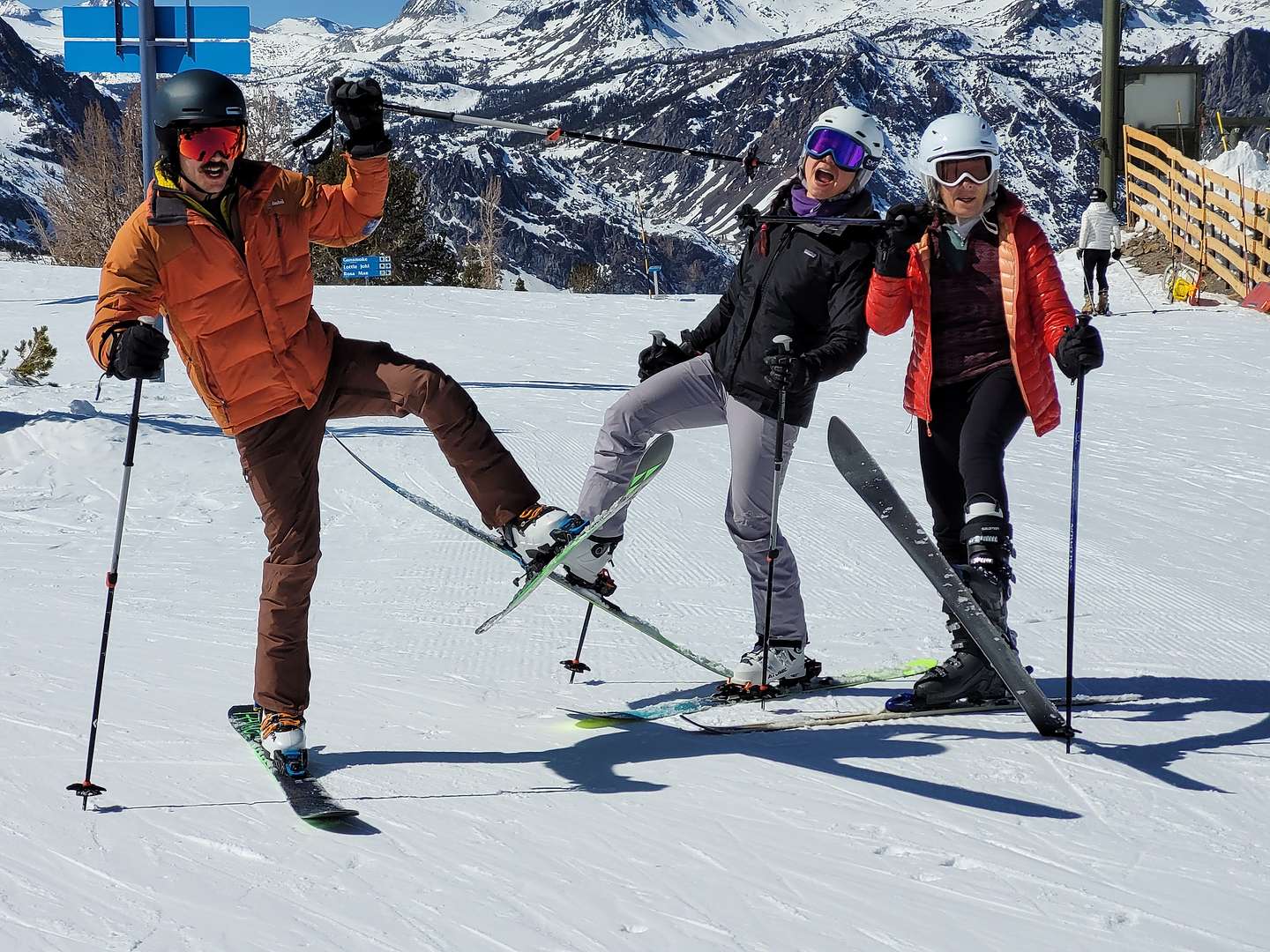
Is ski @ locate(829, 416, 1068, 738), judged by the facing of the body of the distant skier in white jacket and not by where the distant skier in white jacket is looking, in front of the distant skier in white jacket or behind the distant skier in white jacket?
behind

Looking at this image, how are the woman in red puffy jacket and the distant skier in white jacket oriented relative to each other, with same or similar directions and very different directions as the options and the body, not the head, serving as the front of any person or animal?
very different directions

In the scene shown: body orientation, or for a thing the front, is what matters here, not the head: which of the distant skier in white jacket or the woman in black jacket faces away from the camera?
the distant skier in white jacket

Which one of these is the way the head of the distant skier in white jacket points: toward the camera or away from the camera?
away from the camera

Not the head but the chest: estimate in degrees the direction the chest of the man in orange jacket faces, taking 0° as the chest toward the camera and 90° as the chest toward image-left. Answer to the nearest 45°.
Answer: approximately 315°

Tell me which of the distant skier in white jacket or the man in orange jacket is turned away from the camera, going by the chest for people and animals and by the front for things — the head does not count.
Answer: the distant skier in white jacket

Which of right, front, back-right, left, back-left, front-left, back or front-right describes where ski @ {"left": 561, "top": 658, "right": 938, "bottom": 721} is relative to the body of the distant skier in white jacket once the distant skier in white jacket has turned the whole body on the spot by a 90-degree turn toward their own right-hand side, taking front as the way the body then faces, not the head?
right

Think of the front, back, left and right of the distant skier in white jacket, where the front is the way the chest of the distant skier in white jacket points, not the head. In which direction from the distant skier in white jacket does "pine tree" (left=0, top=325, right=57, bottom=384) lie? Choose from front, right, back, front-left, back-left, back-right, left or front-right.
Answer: back-left

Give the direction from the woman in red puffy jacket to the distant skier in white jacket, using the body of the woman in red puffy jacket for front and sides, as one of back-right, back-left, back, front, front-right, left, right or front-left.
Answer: back

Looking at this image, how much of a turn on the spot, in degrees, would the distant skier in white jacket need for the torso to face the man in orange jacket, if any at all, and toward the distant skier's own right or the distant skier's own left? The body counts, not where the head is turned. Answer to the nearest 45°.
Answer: approximately 180°

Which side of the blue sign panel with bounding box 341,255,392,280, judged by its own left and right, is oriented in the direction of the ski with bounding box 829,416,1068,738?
front

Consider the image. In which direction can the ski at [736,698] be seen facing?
to the viewer's left

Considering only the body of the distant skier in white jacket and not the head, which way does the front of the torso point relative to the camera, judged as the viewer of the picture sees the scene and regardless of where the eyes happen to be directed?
away from the camera

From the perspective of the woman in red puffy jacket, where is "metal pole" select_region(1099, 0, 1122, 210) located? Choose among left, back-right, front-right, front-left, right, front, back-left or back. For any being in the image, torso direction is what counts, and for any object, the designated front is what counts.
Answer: back
